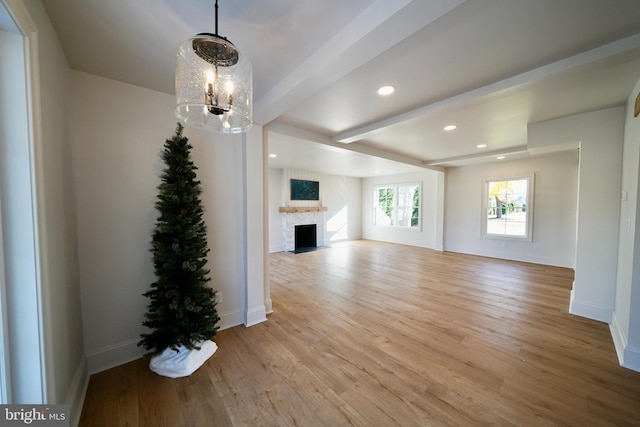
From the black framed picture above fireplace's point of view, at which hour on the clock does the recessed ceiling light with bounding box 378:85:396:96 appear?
The recessed ceiling light is roughly at 1 o'clock from the black framed picture above fireplace.

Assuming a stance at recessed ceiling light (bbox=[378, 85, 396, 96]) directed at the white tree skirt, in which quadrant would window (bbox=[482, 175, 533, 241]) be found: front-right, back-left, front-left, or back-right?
back-right

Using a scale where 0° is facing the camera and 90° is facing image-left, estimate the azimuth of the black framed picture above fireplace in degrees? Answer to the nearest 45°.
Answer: approximately 315°

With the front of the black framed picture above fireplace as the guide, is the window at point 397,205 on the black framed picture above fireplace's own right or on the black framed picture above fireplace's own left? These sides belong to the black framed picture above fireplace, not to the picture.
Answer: on the black framed picture above fireplace's own left

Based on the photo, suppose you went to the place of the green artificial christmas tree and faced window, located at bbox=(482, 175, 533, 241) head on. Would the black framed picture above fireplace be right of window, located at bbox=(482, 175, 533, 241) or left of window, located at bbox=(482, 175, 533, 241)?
left

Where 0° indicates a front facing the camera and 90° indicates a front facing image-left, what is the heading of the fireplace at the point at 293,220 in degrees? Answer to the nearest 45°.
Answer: approximately 315°

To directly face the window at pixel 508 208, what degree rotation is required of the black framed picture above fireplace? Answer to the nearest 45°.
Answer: approximately 45° to its left

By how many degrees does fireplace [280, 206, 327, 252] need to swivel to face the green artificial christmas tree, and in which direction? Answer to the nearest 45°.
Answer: approximately 45° to its right

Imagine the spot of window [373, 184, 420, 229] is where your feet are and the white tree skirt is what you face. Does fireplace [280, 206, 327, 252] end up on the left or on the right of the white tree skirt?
right

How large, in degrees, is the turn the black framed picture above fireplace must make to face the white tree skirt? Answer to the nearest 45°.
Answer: approximately 45° to its right

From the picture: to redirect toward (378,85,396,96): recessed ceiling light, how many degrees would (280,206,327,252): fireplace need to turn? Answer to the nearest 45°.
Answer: approximately 45° to its right
